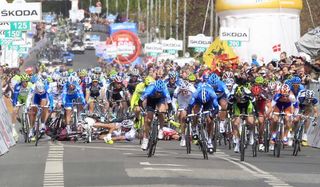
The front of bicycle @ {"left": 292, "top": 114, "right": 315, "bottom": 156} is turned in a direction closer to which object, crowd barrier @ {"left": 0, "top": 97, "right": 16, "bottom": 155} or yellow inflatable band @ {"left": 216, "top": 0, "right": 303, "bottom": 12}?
the crowd barrier

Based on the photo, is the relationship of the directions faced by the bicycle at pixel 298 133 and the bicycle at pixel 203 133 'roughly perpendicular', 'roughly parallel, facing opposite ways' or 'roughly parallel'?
roughly parallel

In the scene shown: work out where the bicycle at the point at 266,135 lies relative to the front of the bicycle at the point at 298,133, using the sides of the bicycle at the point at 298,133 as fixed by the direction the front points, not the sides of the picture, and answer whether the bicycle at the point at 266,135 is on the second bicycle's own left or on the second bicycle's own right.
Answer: on the second bicycle's own right

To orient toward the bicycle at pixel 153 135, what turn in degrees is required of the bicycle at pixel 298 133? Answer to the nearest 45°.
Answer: approximately 45° to its right

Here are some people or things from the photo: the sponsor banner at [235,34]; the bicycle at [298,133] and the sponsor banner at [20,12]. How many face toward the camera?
3

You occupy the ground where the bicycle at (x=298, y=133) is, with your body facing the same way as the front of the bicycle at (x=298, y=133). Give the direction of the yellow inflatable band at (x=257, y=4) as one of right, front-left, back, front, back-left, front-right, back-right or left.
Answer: back

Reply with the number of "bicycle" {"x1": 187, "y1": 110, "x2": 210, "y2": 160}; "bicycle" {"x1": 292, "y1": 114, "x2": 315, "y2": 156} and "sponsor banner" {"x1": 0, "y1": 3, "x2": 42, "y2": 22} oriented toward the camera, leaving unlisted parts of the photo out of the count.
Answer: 3

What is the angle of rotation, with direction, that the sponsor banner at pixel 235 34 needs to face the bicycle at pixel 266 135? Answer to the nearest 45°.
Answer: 0° — it already faces it

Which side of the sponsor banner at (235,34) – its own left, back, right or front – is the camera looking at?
front

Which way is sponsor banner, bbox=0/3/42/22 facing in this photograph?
toward the camera

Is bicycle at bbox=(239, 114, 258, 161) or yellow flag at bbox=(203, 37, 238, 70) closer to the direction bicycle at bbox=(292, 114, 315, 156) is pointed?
the bicycle

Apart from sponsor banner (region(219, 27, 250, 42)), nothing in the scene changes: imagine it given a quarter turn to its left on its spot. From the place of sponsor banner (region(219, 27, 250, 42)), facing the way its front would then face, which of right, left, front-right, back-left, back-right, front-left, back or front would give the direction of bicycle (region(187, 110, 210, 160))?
right

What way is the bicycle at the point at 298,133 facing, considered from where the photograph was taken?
facing the viewer
